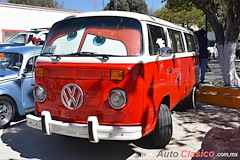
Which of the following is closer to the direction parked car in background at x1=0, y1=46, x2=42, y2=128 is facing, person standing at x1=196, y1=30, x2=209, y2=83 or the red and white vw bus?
the red and white vw bus

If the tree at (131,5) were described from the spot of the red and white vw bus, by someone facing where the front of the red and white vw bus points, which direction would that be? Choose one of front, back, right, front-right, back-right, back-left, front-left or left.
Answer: back-right

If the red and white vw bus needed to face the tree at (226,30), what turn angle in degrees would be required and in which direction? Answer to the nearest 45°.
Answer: approximately 180°

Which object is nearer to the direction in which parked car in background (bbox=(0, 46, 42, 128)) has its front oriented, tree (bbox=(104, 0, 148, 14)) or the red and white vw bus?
the red and white vw bus

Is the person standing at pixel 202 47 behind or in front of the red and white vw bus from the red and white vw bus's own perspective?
behind

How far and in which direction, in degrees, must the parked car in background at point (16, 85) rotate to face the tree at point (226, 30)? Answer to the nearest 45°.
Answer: approximately 135° to its left

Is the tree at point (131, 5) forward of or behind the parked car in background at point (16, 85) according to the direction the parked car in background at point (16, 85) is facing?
behind

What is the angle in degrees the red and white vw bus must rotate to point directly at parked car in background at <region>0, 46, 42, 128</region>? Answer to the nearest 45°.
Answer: approximately 90° to its right

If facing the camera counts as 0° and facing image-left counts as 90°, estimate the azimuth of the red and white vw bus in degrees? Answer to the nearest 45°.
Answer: approximately 45°
